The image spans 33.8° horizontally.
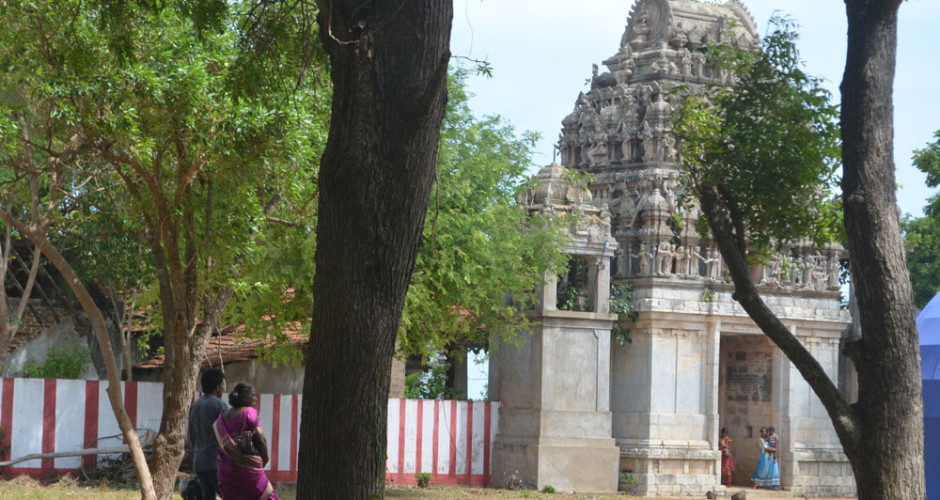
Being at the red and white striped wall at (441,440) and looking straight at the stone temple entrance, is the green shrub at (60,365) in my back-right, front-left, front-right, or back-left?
back-left

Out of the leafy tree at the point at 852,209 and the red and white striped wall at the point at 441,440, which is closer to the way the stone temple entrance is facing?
the leafy tree

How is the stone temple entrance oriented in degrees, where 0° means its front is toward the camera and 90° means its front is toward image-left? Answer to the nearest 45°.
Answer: approximately 315°

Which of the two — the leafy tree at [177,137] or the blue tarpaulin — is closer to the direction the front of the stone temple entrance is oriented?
the blue tarpaulin

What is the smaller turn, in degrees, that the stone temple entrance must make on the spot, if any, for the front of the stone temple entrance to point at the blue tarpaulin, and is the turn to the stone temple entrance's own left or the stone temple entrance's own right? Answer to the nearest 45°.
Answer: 0° — it already faces it

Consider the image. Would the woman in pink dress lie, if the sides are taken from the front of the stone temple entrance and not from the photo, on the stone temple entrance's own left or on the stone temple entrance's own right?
on the stone temple entrance's own right

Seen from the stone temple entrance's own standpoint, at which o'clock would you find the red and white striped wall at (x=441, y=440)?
The red and white striped wall is roughly at 3 o'clock from the stone temple entrance.

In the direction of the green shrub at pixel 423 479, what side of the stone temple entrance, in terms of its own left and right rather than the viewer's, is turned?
right

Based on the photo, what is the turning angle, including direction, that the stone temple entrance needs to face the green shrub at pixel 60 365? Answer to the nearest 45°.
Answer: approximately 135° to its right

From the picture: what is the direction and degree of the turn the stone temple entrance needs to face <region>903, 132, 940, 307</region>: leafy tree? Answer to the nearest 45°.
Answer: approximately 90° to its left
